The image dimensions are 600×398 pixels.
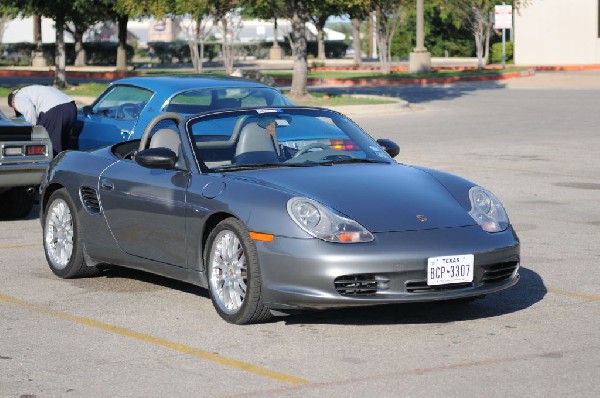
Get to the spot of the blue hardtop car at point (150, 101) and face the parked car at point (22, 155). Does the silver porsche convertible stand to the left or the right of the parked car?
left

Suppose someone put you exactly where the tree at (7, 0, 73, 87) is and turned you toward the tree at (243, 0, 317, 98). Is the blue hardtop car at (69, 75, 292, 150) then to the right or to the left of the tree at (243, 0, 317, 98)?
right

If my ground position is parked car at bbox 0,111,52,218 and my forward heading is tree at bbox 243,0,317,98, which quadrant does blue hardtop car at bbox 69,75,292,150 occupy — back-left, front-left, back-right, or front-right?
front-right

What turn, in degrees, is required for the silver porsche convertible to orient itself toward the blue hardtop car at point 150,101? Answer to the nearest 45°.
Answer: approximately 135° to its left

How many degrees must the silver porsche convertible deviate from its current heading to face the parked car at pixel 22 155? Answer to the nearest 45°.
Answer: approximately 180°

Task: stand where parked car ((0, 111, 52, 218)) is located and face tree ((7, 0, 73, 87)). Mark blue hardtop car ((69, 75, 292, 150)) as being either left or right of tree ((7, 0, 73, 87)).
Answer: right

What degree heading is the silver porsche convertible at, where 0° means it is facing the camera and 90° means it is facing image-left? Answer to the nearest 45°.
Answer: approximately 315°

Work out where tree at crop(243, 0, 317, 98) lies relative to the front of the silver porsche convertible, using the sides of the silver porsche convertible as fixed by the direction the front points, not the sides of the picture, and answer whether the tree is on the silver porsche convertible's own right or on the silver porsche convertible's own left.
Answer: on the silver porsche convertible's own left

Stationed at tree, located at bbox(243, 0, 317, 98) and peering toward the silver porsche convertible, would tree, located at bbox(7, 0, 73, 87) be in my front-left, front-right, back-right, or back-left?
back-right

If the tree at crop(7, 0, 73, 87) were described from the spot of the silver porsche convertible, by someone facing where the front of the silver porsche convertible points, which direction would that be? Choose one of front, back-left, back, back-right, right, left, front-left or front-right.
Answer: back-left
